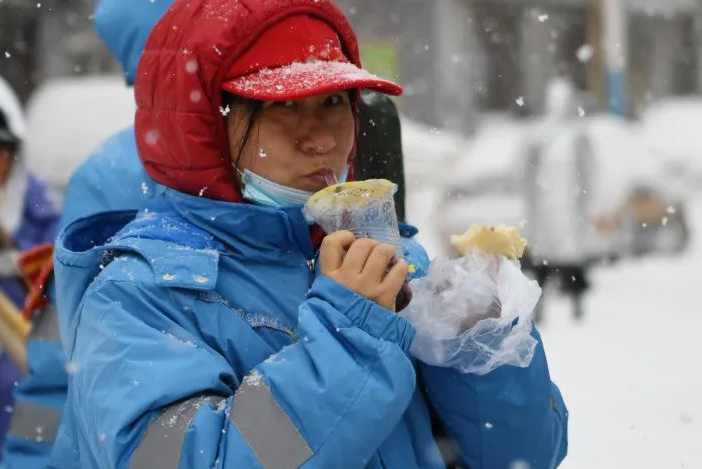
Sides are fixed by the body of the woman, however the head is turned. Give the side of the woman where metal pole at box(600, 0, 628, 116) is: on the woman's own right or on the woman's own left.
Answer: on the woman's own left

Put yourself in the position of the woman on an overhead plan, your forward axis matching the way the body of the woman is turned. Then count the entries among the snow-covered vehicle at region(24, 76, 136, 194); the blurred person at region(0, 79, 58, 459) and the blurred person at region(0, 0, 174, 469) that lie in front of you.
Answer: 0

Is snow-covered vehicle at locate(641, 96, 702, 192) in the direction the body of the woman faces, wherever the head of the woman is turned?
no

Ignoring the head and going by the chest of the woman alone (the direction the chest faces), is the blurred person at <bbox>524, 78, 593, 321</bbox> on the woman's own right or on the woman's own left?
on the woman's own left

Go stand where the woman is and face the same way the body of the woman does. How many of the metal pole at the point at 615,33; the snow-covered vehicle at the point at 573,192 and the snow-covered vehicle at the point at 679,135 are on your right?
0

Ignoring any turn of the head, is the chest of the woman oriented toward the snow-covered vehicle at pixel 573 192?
no

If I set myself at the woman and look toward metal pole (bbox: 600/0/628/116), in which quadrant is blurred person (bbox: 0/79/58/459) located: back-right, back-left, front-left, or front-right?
front-left

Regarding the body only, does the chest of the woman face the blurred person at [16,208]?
no

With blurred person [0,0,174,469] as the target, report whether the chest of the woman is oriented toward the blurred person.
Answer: no

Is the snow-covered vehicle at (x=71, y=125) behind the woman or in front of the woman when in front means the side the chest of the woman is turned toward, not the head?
behind
